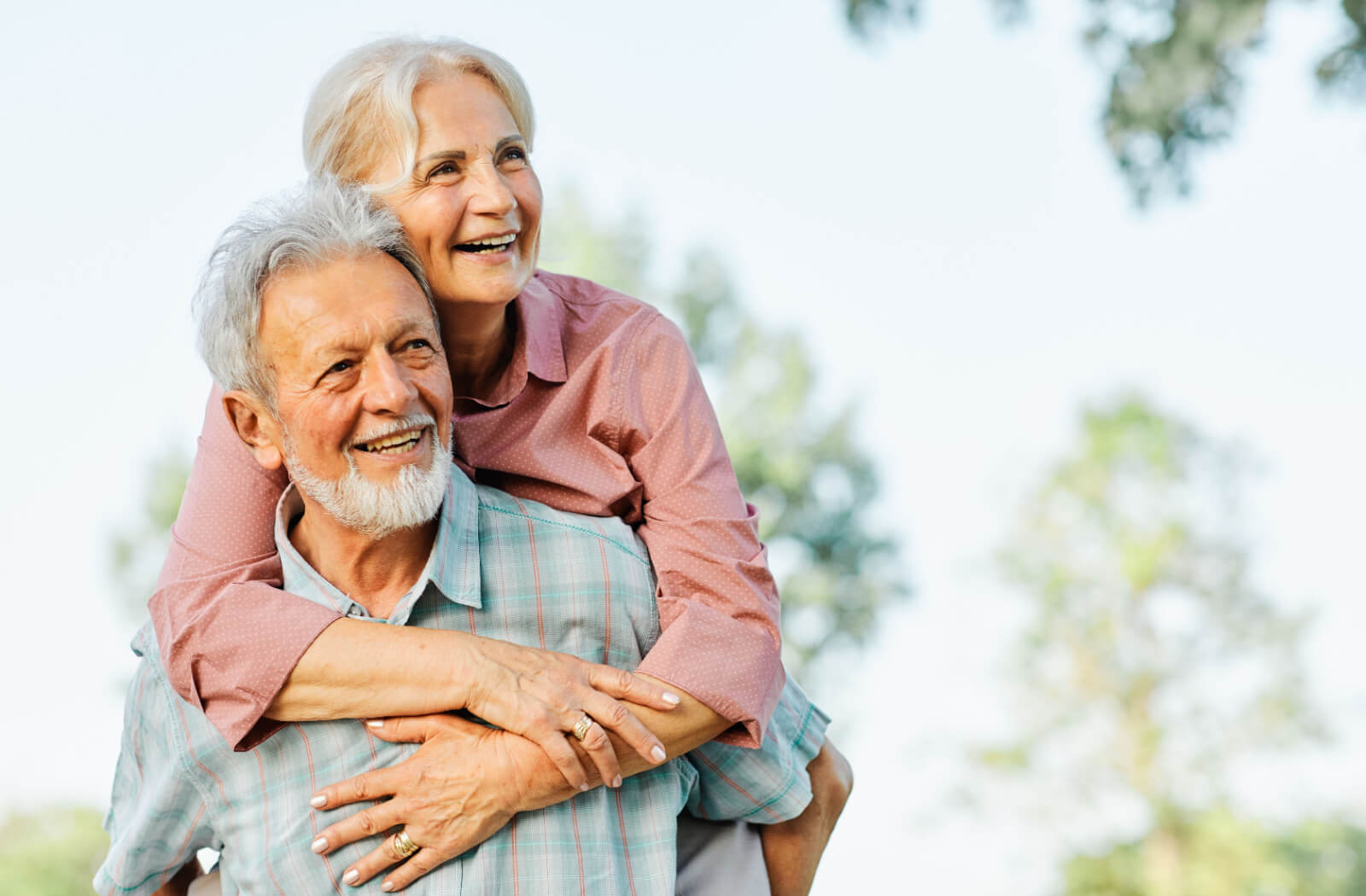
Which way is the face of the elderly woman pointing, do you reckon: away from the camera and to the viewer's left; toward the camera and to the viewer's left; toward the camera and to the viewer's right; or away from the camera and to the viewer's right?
toward the camera and to the viewer's right

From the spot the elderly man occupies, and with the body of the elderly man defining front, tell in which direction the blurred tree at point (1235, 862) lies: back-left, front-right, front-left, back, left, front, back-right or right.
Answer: back-left

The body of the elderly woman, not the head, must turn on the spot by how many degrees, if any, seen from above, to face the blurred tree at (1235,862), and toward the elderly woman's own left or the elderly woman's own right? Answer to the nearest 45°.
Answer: approximately 135° to the elderly woman's own left

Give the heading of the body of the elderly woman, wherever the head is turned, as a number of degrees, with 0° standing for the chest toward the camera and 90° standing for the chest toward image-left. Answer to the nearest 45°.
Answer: approximately 0°

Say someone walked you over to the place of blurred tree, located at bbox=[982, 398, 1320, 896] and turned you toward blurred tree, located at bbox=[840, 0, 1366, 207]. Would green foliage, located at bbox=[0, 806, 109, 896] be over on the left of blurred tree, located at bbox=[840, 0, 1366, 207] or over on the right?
right

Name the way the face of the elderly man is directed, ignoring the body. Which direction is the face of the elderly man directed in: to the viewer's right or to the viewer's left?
to the viewer's right

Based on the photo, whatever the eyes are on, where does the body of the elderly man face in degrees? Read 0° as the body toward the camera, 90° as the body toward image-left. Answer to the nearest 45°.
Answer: approximately 0°
